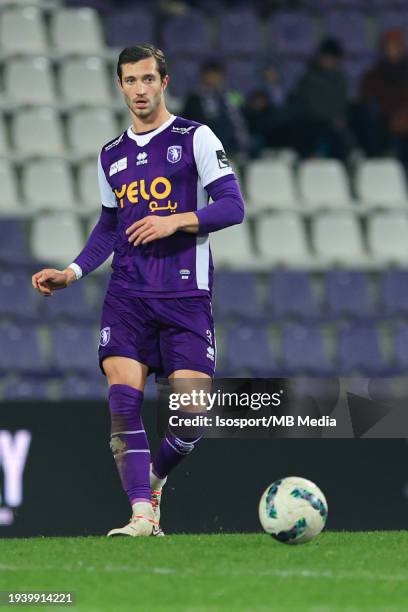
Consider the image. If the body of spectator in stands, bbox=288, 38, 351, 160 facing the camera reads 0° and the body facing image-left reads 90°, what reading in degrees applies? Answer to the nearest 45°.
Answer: approximately 0°

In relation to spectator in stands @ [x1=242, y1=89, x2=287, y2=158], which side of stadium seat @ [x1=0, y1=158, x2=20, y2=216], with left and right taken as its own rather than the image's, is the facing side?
left

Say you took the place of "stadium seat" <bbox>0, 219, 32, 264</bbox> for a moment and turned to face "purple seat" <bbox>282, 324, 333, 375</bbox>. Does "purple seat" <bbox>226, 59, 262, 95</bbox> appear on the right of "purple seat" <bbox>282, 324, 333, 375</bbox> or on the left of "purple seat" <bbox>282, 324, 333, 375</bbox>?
left

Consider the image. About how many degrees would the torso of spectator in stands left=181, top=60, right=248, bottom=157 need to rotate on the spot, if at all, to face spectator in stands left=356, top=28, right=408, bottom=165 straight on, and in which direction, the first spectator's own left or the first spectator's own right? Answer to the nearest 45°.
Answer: approximately 135° to the first spectator's own left

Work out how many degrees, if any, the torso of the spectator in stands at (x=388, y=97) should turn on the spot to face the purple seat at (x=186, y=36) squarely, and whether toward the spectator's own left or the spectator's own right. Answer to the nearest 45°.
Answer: approximately 90° to the spectator's own right
